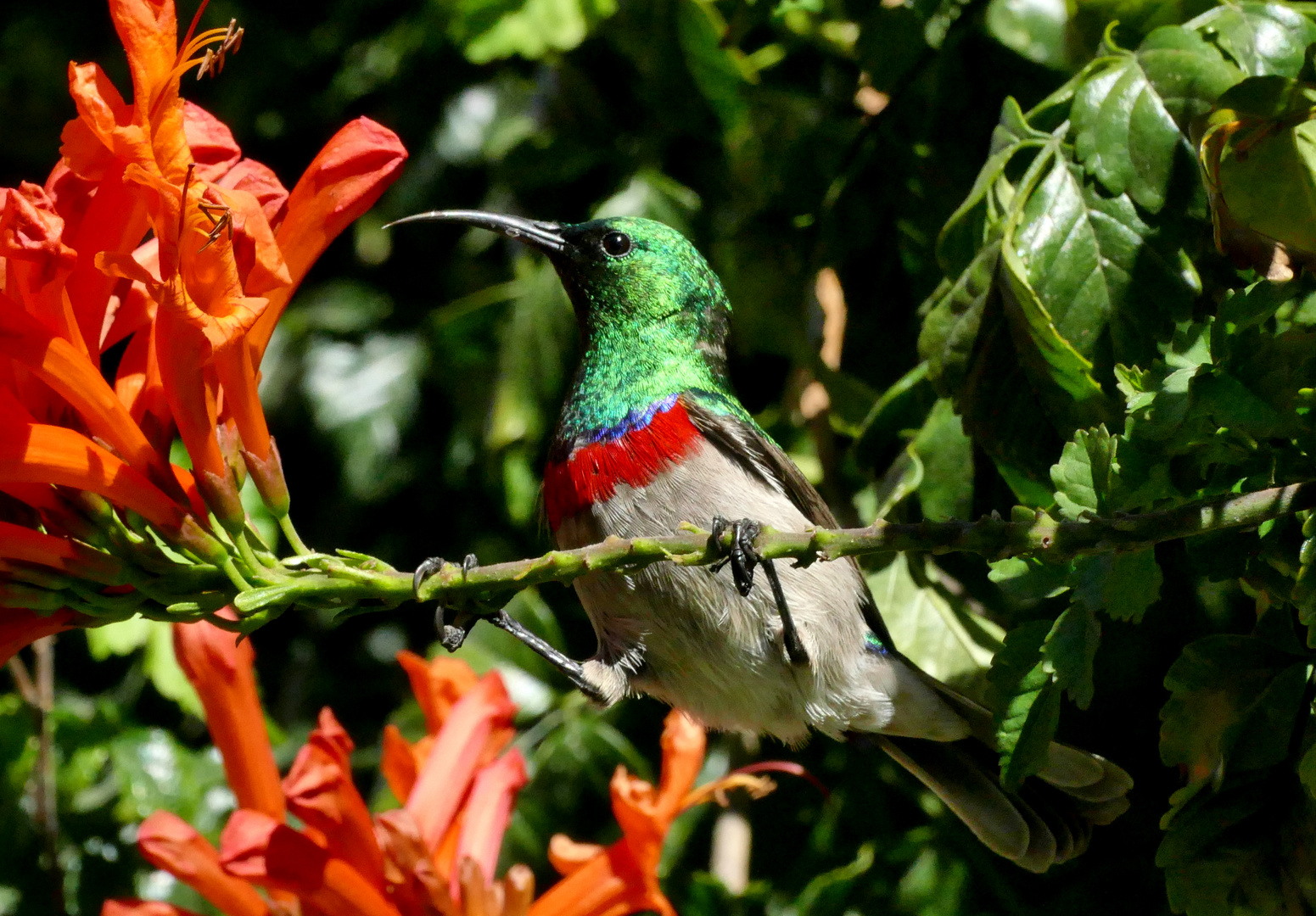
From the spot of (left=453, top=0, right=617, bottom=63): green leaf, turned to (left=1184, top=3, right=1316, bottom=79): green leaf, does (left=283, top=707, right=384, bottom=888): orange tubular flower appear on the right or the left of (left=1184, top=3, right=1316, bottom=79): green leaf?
right

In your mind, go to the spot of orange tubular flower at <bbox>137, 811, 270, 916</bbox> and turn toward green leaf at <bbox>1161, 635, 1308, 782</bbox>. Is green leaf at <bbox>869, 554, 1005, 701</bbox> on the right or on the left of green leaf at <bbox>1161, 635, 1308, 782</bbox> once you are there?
left

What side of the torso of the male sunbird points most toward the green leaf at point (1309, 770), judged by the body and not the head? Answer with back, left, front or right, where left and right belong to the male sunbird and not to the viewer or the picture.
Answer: back

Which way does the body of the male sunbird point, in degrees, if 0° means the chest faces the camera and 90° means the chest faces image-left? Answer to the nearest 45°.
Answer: approximately 45°

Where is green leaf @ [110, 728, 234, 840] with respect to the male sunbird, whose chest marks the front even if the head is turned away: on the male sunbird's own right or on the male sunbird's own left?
on the male sunbird's own right

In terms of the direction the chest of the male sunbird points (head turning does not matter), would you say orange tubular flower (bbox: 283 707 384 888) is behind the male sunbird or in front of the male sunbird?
in front
